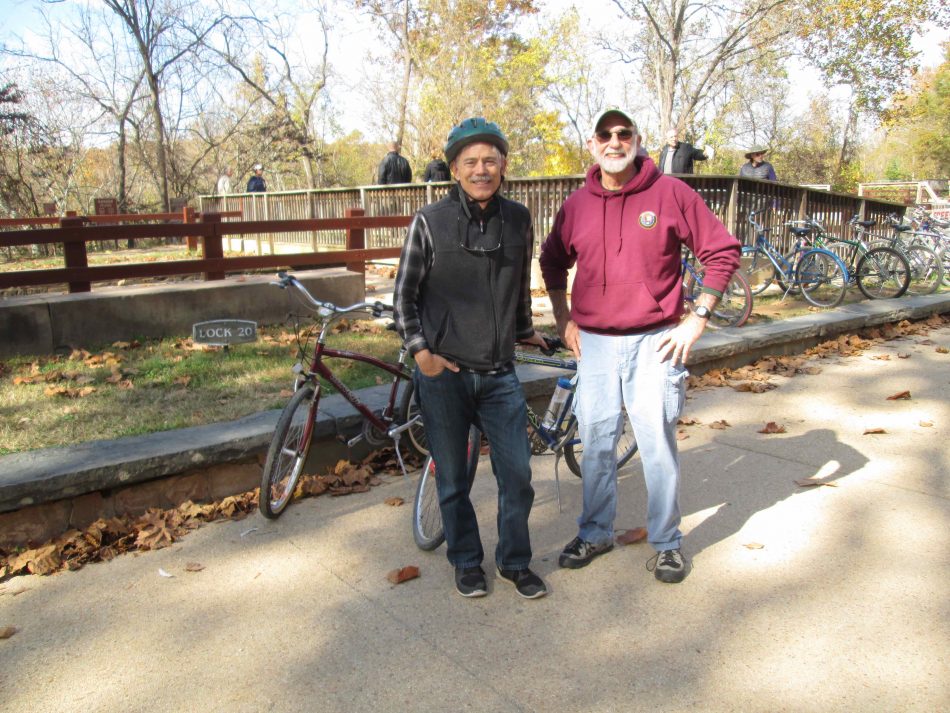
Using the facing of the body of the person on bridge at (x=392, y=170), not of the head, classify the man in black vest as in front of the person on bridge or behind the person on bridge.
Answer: behind

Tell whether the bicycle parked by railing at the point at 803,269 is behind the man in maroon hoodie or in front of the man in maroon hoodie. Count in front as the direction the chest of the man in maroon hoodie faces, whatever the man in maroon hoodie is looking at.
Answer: behind

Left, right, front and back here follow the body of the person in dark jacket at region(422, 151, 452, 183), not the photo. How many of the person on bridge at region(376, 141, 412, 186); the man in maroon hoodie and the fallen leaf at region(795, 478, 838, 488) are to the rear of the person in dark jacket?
2

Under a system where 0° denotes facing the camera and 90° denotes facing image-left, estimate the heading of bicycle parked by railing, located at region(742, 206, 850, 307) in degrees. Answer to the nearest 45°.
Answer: approximately 135°

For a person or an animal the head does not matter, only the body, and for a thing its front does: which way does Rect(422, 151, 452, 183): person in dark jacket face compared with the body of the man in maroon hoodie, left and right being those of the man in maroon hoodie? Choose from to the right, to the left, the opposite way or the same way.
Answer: the opposite way

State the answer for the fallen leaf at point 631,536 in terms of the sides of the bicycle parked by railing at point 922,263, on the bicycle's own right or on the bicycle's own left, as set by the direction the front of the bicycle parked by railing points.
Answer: on the bicycle's own left

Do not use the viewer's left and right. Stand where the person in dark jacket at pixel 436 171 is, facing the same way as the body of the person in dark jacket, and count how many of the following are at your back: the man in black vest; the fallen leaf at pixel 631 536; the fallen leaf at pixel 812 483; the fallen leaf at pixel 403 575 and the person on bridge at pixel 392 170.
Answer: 4

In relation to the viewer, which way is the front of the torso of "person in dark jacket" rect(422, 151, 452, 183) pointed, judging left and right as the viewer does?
facing away from the viewer

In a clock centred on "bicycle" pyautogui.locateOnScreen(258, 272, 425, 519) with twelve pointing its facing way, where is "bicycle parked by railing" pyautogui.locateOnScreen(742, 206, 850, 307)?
The bicycle parked by railing is roughly at 6 o'clock from the bicycle.

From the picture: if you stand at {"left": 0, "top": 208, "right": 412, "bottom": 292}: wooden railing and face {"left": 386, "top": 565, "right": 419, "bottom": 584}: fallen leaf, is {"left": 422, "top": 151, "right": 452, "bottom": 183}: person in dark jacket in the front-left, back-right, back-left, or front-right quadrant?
back-left
